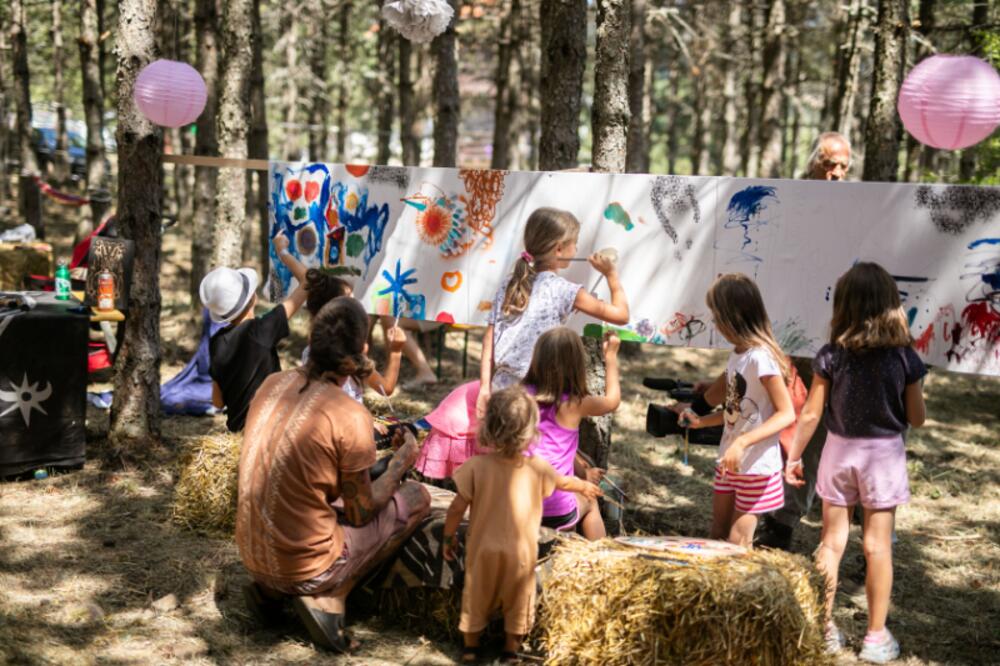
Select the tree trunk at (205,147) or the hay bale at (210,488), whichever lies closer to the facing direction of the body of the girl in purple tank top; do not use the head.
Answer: the tree trunk

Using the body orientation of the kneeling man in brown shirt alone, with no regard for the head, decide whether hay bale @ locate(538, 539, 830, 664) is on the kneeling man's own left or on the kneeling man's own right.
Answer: on the kneeling man's own right

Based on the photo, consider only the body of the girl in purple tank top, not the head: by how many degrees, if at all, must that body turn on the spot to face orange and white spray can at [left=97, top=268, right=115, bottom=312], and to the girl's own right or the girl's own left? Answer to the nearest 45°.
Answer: approximately 90° to the girl's own left

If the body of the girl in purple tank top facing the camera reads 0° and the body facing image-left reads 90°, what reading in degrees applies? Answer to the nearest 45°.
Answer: approximately 225°

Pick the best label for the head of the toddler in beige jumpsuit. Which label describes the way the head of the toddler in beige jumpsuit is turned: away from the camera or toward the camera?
away from the camera

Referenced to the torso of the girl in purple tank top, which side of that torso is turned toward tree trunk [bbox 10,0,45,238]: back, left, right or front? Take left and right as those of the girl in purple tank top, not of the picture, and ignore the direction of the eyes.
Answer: left

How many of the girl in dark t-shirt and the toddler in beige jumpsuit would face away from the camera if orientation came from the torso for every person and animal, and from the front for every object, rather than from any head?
2

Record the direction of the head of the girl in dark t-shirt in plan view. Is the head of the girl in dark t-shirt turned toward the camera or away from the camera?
away from the camera

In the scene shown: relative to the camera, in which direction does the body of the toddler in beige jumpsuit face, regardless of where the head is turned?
away from the camera
